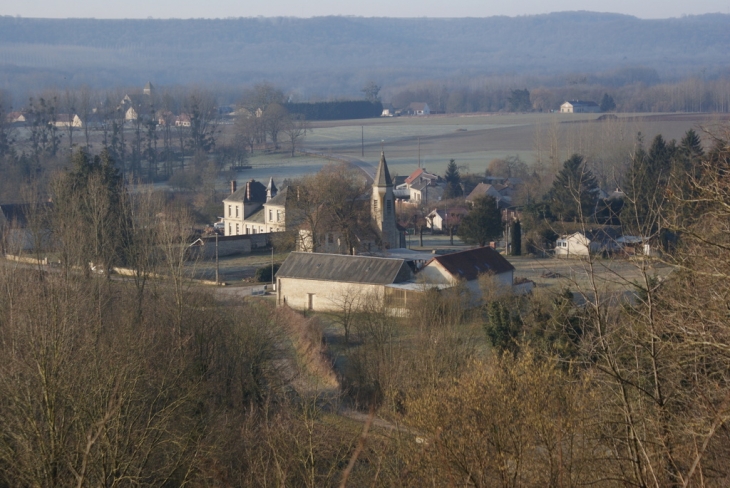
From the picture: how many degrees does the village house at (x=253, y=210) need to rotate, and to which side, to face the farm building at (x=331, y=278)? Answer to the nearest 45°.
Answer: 0° — it already faces it

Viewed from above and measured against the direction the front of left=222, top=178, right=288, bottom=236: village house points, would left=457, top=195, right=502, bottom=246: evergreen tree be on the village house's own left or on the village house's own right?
on the village house's own left

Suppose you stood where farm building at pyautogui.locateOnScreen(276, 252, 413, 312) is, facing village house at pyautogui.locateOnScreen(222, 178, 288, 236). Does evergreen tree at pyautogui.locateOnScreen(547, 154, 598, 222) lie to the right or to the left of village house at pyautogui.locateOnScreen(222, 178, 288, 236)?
right

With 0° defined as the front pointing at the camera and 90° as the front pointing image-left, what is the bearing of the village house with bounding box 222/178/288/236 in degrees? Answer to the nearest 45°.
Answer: approximately 0°

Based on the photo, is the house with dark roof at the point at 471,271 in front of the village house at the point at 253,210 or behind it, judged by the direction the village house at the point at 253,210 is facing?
in front

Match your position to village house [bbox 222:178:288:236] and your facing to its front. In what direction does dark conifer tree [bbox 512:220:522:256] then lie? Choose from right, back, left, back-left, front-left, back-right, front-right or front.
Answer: front-left

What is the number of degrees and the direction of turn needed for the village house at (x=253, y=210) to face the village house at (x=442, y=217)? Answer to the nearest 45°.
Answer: approximately 90° to its left

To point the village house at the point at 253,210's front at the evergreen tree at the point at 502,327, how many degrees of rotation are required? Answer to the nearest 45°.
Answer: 0° — it already faces it

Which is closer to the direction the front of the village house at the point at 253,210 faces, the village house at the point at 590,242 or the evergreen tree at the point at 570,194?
the village house
